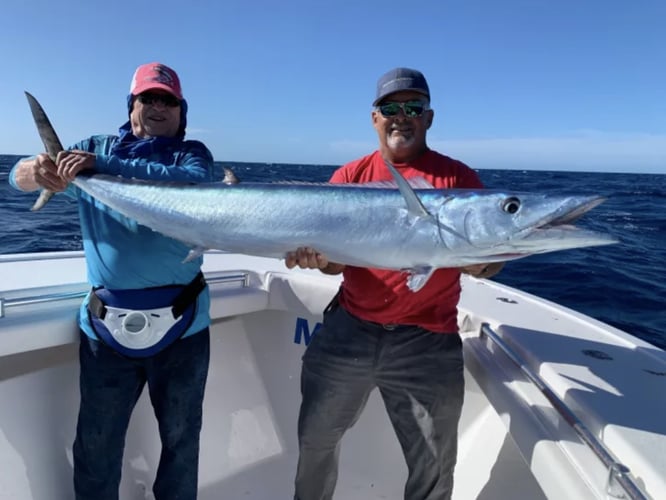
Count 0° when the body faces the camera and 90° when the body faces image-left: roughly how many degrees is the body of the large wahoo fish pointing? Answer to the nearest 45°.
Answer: approximately 270°

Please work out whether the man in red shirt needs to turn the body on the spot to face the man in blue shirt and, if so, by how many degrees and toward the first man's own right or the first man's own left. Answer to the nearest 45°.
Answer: approximately 90° to the first man's own right

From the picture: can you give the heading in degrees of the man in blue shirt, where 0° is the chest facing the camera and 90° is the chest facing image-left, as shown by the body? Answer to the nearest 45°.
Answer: approximately 0°

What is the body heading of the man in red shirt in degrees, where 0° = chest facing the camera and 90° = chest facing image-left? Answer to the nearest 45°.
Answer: approximately 0°
